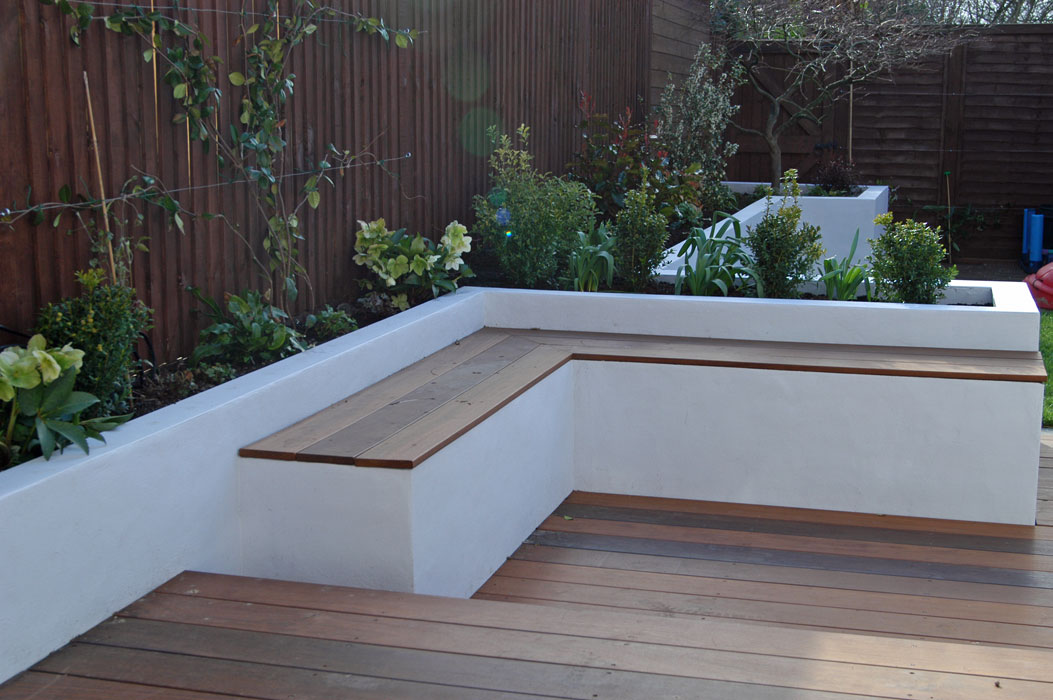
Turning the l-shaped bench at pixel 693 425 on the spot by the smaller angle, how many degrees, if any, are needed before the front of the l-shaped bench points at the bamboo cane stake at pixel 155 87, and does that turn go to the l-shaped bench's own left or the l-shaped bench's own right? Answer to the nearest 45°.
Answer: approximately 90° to the l-shaped bench's own right

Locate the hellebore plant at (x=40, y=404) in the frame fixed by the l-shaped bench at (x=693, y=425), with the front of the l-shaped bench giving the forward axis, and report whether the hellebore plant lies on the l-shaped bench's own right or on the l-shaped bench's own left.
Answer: on the l-shaped bench's own right

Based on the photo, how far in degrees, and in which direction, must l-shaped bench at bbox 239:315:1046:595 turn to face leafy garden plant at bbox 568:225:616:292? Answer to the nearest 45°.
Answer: approximately 135° to its left

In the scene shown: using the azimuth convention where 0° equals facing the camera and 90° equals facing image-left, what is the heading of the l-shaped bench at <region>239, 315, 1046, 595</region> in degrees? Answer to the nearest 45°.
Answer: approximately 315°

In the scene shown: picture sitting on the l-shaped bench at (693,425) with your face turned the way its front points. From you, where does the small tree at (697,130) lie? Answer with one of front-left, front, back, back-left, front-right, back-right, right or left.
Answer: back-left

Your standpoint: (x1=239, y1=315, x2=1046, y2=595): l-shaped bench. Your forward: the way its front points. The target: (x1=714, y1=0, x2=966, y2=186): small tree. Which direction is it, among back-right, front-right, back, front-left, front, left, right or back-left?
back-left

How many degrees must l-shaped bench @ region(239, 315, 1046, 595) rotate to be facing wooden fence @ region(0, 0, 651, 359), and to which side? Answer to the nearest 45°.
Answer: approximately 135° to its right

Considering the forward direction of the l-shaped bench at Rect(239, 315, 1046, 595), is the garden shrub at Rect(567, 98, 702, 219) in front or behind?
behind

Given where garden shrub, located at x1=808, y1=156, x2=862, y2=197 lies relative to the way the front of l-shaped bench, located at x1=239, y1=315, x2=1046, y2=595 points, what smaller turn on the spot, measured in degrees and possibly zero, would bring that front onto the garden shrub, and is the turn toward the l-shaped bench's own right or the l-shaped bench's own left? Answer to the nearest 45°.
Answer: approximately 135° to the l-shaped bench's own left

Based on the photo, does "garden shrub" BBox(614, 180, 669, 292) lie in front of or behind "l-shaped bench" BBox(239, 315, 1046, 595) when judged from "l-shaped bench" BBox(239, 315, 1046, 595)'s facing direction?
behind

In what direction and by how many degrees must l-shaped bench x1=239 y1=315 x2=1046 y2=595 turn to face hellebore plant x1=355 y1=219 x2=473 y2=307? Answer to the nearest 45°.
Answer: approximately 180°

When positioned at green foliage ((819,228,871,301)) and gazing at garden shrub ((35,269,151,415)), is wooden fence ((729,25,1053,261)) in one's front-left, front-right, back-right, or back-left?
back-right

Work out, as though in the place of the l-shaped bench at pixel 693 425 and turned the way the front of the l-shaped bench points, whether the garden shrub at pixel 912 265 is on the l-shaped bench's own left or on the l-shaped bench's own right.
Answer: on the l-shaped bench's own left
